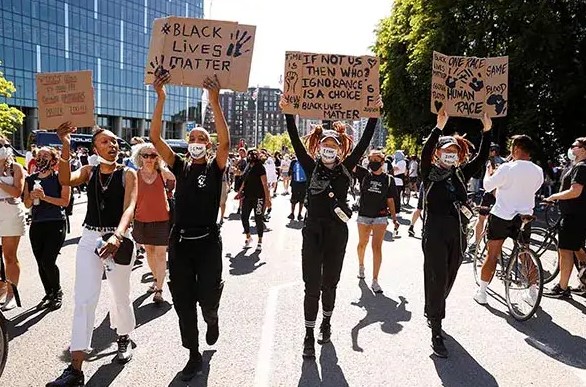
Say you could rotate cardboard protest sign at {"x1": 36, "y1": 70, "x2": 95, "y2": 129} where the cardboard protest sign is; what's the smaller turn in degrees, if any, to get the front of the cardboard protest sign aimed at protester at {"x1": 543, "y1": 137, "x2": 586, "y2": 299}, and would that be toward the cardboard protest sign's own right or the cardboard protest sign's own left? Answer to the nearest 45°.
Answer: approximately 90° to the cardboard protest sign's own left

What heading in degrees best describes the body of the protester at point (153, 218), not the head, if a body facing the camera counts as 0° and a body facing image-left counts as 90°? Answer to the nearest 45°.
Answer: approximately 0°

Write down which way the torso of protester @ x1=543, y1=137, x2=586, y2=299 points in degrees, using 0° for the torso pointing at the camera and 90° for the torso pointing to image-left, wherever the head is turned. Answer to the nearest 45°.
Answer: approximately 90°
